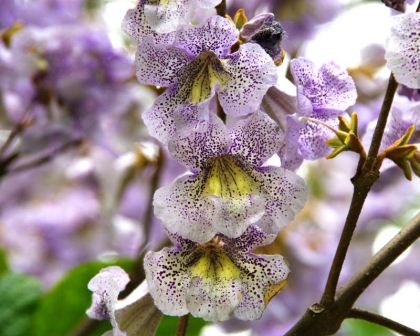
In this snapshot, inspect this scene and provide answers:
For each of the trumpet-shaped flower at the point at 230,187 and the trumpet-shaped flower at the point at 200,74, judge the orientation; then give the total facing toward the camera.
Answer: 2

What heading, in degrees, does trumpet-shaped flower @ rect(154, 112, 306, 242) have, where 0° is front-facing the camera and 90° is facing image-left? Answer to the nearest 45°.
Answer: approximately 0°

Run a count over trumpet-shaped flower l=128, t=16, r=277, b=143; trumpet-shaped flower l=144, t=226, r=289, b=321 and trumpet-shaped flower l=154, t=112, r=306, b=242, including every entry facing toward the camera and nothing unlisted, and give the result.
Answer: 3

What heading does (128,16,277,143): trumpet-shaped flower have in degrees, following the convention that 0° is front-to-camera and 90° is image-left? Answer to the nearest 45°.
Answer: approximately 0°
